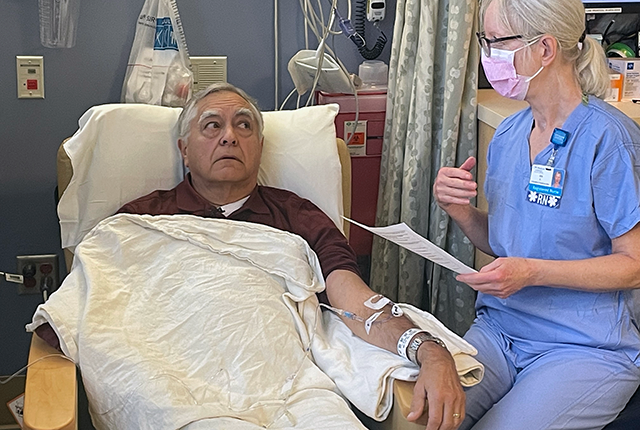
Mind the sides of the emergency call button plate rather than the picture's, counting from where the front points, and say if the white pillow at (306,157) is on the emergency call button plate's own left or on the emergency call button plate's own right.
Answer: on the emergency call button plate's own left

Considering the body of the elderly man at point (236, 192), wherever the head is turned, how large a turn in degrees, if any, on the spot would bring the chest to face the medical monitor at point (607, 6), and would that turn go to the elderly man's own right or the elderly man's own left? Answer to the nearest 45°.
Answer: approximately 135° to the elderly man's own left

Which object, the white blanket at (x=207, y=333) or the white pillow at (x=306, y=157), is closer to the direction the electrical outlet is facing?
the white blanket

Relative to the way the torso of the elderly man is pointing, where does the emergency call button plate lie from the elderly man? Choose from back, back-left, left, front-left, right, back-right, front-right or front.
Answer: back-right

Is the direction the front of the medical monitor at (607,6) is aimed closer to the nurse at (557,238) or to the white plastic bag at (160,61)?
the nurse

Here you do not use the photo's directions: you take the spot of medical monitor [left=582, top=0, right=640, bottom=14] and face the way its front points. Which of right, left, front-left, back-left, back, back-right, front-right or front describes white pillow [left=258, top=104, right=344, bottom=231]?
front-right

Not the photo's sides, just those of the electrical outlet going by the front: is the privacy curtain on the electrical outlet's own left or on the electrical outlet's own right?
on the electrical outlet's own left

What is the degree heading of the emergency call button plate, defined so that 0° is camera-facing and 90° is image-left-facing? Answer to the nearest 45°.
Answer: approximately 0°

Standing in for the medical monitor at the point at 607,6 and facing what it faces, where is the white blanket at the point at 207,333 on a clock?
The white blanket is roughly at 1 o'clock from the medical monitor.
